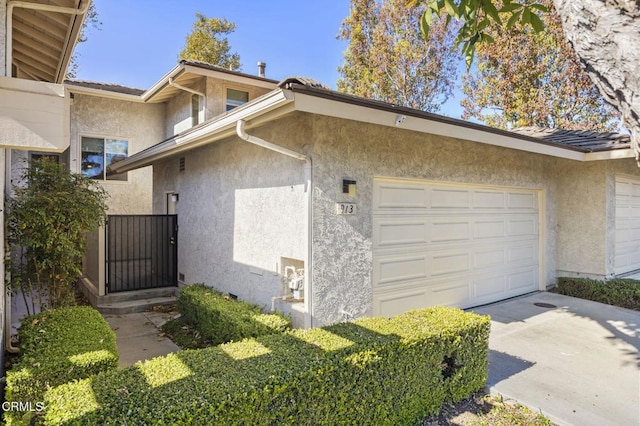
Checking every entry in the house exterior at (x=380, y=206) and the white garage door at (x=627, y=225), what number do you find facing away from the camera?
0

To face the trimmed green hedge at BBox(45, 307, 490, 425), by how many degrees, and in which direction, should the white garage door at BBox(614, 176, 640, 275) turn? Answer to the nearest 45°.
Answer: approximately 45° to its right

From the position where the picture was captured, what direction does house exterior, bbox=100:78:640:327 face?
facing the viewer and to the right of the viewer

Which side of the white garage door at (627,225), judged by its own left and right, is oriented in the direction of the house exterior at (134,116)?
right

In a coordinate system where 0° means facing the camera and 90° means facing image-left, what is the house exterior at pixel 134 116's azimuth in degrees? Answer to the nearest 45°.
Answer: approximately 315°

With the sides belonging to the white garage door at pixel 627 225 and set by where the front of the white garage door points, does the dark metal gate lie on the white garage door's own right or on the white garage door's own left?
on the white garage door's own right

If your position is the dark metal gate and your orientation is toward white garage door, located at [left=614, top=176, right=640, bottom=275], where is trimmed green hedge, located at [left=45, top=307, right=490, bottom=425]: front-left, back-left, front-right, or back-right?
front-right

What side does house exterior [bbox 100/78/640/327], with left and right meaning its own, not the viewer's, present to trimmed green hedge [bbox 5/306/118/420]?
right

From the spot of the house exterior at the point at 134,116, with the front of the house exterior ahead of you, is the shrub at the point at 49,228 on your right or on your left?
on your right
